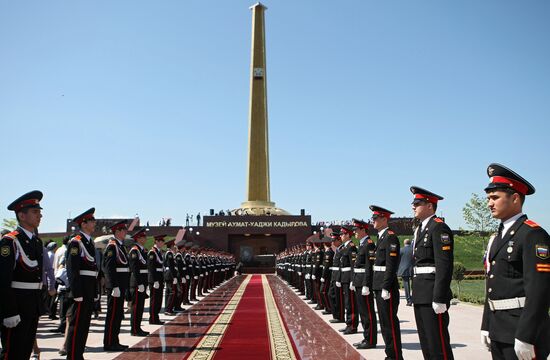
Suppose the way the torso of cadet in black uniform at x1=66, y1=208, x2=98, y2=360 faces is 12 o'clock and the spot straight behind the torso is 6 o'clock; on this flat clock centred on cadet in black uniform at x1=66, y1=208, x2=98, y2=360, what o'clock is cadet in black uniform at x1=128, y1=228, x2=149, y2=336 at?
cadet in black uniform at x1=128, y1=228, x2=149, y2=336 is roughly at 8 o'clock from cadet in black uniform at x1=66, y1=208, x2=98, y2=360.

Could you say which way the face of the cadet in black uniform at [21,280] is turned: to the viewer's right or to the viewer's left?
to the viewer's right

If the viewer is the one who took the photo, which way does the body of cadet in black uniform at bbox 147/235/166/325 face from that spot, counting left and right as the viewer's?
facing to the right of the viewer

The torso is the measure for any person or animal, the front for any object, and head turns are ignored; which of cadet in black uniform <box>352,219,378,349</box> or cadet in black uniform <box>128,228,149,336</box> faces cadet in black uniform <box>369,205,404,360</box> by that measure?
cadet in black uniform <box>128,228,149,336</box>

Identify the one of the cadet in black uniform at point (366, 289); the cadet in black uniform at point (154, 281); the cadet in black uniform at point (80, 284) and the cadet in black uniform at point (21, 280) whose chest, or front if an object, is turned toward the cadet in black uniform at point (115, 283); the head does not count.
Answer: the cadet in black uniform at point (366, 289)

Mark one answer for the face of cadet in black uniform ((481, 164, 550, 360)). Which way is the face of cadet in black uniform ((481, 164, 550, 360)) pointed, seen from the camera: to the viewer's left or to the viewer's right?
to the viewer's left

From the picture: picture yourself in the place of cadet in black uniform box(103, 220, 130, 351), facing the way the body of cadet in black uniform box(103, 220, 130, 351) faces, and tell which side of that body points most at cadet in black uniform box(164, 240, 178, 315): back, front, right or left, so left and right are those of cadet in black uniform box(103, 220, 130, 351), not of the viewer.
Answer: left

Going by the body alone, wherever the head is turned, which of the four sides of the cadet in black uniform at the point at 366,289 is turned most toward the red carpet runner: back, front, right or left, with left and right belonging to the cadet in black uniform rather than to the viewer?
front

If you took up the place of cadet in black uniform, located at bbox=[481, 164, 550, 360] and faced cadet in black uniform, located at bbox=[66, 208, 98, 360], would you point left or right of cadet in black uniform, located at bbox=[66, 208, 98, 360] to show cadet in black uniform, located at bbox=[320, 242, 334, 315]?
right

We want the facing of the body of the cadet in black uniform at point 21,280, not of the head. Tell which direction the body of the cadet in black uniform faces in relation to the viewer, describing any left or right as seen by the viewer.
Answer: facing the viewer and to the right of the viewer

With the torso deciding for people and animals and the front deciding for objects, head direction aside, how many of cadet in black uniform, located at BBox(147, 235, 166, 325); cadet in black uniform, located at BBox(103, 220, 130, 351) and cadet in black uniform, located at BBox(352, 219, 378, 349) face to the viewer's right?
2

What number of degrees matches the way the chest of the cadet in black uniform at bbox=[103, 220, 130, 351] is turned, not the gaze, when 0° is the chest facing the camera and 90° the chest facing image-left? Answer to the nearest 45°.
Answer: approximately 270°

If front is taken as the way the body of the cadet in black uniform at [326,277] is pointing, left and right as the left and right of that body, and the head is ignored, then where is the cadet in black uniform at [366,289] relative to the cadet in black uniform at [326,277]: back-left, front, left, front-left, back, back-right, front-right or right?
left

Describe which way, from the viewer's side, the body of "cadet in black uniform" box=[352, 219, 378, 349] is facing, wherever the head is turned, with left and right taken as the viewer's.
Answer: facing to the left of the viewer

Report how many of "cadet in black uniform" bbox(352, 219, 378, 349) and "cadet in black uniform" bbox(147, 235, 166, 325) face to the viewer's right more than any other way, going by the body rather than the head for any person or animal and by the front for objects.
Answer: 1

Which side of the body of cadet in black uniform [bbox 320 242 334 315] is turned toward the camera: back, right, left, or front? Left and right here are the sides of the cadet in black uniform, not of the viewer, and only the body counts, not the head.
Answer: left

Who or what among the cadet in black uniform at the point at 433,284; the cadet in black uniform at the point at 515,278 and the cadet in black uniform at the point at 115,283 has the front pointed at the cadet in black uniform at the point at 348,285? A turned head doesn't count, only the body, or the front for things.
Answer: the cadet in black uniform at the point at 115,283
